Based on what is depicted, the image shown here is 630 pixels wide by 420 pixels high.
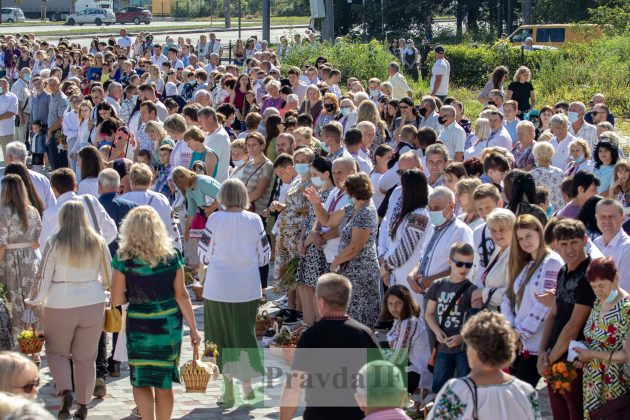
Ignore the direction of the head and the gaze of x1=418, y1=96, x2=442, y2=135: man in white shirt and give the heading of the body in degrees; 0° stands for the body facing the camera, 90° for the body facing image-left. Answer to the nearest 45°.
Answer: approximately 45°

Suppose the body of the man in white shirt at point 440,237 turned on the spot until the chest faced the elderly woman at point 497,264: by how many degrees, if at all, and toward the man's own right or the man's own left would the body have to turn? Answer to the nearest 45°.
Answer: approximately 90° to the man's own left

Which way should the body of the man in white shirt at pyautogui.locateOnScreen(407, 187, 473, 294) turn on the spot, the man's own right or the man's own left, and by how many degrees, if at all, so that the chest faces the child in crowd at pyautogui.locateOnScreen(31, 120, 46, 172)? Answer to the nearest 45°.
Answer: approximately 90° to the man's own right

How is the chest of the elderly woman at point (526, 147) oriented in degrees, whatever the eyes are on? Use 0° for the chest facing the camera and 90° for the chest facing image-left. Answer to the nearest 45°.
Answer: approximately 45°

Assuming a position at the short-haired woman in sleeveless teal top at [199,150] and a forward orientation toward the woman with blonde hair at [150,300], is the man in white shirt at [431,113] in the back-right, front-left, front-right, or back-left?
back-left

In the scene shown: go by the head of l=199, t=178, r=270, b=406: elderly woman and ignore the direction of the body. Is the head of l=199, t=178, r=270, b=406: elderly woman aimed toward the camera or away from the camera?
away from the camera

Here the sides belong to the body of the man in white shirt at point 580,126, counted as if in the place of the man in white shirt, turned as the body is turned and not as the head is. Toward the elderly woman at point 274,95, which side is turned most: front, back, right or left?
right

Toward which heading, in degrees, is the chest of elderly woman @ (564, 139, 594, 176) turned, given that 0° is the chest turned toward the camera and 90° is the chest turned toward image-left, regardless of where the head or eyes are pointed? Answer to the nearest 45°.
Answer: approximately 45°

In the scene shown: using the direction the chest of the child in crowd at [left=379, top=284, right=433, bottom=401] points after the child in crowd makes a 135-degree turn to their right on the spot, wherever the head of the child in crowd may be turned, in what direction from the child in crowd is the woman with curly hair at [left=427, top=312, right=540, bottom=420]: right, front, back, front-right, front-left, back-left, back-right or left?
back

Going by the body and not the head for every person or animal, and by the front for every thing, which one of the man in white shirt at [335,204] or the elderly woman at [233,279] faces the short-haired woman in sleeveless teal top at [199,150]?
the elderly woman at [233,279]
